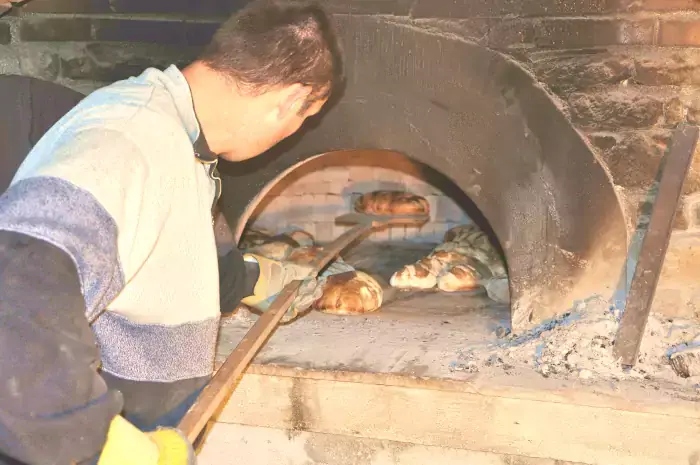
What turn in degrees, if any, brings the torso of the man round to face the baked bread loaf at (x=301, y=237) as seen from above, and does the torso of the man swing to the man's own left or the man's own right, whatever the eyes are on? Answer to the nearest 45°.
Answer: approximately 90° to the man's own left

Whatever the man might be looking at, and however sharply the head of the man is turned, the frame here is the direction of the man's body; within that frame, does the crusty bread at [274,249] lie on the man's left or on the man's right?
on the man's left

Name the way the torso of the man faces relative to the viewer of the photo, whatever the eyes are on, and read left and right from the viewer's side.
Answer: facing to the right of the viewer

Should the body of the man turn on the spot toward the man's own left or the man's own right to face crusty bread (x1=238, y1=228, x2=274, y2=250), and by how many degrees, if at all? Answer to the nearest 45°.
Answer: approximately 90° to the man's own left

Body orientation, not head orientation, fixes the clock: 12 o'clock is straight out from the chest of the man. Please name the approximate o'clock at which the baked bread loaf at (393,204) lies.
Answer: The baked bread loaf is roughly at 10 o'clock from the man.
